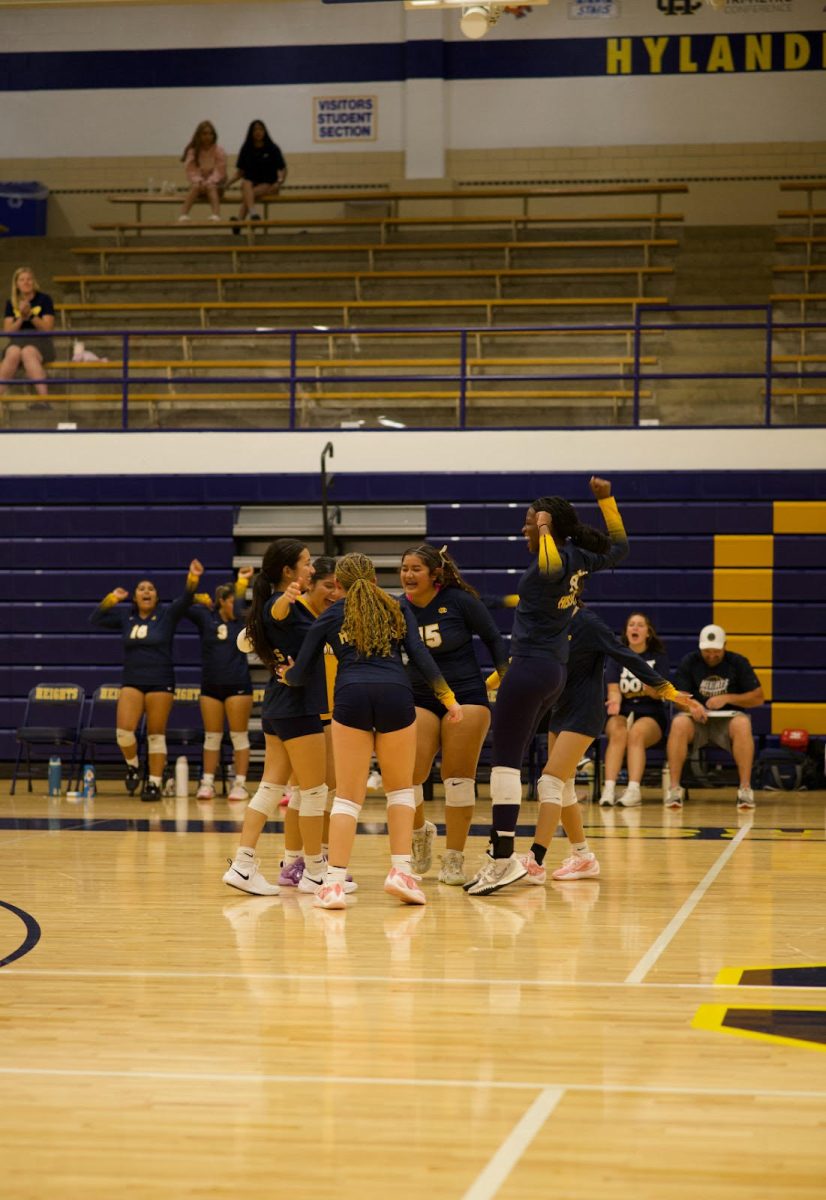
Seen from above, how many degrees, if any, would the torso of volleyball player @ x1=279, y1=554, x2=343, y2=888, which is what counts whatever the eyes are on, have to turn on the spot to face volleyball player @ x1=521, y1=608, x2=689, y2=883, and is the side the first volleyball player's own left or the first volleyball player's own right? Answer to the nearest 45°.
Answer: approximately 45° to the first volleyball player's own left

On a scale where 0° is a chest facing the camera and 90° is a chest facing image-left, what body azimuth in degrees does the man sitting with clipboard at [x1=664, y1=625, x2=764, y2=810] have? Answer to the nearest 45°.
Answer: approximately 0°

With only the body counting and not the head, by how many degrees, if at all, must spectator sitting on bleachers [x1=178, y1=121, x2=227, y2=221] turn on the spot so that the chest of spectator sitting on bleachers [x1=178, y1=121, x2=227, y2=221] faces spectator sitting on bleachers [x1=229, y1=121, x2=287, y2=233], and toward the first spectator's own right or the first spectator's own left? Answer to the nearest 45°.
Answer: approximately 90° to the first spectator's own left

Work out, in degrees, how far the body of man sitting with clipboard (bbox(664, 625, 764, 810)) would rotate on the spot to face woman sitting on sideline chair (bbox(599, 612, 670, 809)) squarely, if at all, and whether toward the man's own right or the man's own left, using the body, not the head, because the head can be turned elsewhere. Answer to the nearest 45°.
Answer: approximately 90° to the man's own right

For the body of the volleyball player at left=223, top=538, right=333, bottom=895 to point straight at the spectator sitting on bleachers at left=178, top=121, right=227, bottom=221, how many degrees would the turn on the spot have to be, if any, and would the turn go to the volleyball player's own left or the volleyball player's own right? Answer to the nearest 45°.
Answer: approximately 90° to the volleyball player's own left

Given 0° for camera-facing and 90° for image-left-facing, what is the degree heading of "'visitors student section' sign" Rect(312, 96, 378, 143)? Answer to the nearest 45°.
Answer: approximately 0°

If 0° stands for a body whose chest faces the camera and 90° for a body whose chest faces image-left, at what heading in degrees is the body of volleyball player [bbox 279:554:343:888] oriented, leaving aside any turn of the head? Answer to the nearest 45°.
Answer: approximately 315°

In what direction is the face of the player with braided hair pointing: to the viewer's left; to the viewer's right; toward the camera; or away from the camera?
away from the camera
